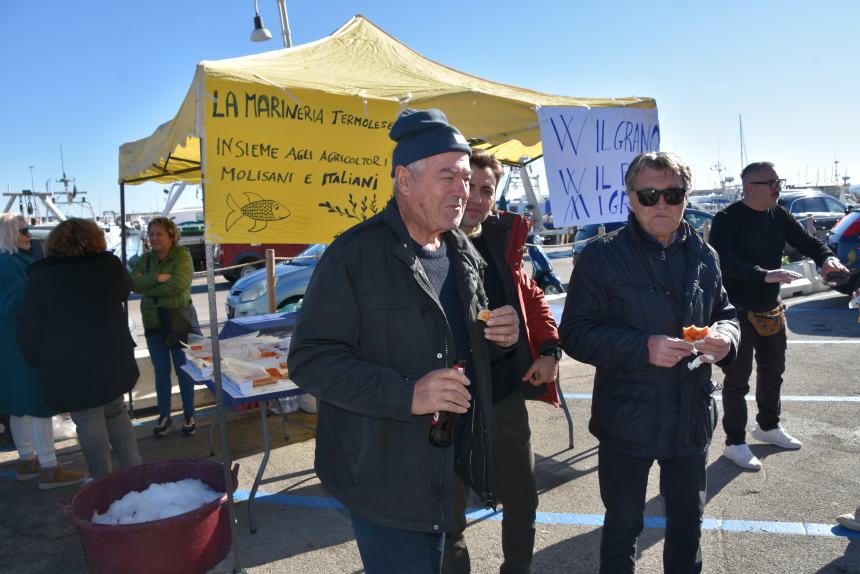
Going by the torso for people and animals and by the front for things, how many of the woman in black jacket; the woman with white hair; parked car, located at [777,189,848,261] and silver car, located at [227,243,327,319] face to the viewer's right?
1

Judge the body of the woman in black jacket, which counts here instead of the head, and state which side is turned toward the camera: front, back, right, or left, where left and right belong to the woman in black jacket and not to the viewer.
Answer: back

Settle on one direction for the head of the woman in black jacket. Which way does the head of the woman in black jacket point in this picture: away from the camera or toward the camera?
away from the camera

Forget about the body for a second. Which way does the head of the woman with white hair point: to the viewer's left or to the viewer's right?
to the viewer's right

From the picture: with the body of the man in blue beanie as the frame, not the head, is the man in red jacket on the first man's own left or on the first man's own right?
on the first man's own left

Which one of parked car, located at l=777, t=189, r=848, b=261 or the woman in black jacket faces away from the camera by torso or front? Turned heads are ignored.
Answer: the woman in black jacket

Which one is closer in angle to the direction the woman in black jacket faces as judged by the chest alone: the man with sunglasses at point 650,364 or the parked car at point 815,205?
the parked car

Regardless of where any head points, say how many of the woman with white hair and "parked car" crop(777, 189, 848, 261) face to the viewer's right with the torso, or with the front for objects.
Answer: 1

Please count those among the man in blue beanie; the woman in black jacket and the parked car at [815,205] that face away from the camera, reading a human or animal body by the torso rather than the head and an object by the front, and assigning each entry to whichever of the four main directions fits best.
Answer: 1

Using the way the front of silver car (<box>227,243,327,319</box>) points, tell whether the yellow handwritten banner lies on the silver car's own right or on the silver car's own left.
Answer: on the silver car's own left

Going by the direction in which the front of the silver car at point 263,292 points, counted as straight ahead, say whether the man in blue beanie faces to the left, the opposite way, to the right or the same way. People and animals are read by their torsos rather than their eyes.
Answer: to the left

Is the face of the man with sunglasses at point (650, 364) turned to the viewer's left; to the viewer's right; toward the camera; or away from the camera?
toward the camera

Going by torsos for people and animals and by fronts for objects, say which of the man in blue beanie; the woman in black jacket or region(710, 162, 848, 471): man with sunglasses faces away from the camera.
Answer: the woman in black jacket

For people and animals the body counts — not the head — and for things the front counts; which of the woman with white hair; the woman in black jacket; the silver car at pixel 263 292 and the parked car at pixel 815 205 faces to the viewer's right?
the woman with white hair
